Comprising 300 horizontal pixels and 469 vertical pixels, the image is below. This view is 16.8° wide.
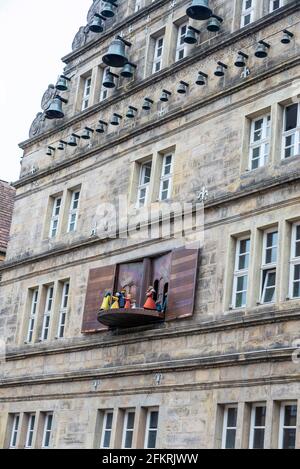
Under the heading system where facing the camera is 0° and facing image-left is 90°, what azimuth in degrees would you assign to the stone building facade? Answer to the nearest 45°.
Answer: approximately 45°
